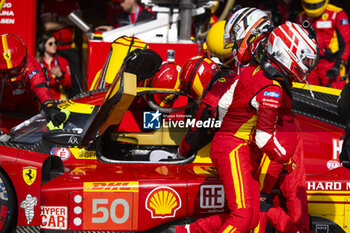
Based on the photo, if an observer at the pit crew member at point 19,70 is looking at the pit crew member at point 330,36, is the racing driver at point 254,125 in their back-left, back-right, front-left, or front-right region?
front-right

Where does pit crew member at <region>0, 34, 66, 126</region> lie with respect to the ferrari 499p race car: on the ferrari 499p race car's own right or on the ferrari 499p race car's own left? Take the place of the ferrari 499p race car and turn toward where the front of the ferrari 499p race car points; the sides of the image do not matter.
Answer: on the ferrari 499p race car's own right

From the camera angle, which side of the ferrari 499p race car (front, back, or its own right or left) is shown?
left

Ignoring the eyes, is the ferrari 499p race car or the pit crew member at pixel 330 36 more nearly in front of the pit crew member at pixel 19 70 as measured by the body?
the ferrari 499p race car

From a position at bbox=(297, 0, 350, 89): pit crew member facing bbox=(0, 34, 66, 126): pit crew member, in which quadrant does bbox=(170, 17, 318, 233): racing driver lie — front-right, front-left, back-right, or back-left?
front-left

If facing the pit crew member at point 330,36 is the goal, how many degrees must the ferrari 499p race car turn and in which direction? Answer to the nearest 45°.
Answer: approximately 135° to its right

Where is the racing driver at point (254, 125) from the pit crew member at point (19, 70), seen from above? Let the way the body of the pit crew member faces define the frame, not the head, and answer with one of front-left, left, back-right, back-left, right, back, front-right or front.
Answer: front-left

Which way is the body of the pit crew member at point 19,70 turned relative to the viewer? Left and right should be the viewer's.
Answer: facing the viewer
